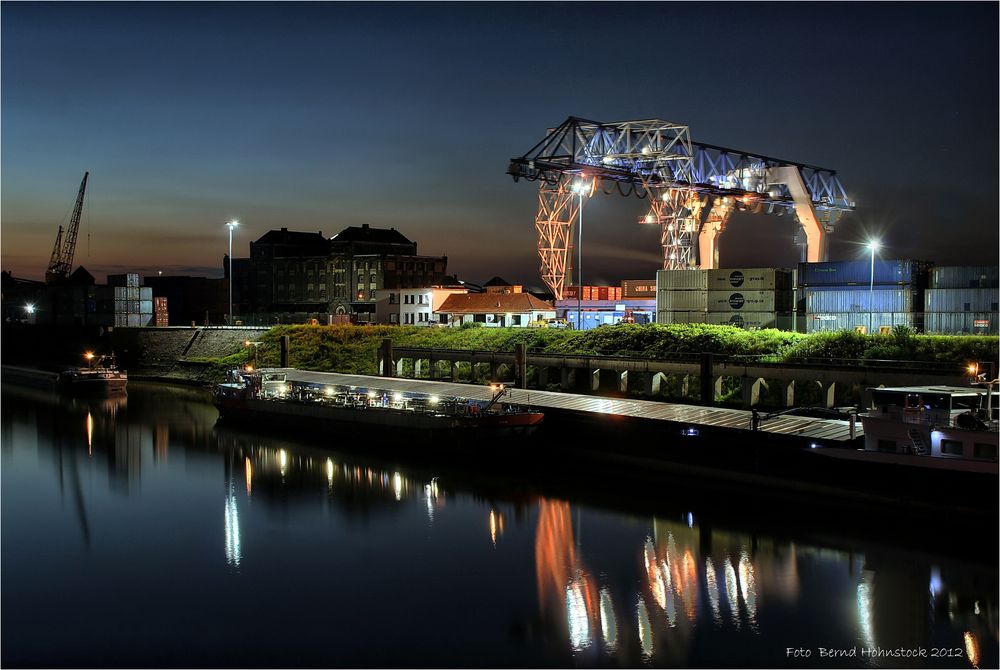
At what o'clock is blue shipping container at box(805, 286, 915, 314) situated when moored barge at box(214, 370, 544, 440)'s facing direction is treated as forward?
The blue shipping container is roughly at 10 o'clock from the moored barge.

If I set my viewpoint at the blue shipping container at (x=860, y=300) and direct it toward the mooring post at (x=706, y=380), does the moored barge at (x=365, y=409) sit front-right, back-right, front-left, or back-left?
front-right

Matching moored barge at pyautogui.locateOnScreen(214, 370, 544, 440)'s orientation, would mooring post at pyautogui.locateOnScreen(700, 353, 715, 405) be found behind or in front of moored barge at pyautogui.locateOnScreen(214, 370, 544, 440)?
in front

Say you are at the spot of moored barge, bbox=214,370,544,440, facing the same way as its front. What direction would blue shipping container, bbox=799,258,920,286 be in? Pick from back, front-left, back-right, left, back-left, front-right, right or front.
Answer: front-left

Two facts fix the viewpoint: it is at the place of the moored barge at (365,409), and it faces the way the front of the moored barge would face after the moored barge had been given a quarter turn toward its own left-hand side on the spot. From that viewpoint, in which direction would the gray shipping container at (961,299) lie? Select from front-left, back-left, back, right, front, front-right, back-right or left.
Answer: front-right

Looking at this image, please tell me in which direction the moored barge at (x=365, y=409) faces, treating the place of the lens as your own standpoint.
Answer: facing the viewer and to the right of the viewer

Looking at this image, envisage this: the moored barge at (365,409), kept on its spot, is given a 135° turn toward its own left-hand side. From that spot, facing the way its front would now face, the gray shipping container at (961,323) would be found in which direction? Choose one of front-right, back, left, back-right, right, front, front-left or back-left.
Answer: right
